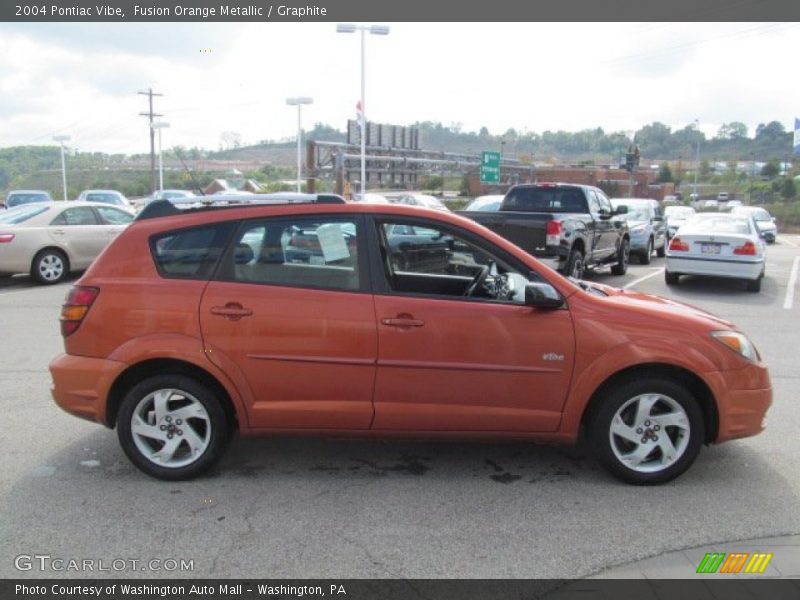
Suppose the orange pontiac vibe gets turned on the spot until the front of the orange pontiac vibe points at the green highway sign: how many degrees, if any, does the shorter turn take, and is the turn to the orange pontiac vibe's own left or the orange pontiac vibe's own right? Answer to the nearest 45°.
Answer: approximately 90° to the orange pontiac vibe's own left

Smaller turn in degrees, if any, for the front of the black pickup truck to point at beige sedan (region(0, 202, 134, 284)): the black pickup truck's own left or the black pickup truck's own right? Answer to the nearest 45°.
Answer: approximately 135° to the black pickup truck's own left

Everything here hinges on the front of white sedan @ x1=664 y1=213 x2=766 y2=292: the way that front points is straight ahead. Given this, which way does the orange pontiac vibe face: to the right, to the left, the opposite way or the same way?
to the right

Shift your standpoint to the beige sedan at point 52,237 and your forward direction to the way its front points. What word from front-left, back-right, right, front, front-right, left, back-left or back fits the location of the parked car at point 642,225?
front-right

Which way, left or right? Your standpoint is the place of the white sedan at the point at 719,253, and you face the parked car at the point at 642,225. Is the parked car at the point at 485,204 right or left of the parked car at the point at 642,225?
left

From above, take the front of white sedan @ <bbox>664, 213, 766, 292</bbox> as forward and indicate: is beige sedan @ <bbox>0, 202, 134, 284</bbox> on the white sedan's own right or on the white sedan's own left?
on the white sedan's own left

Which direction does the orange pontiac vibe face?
to the viewer's right

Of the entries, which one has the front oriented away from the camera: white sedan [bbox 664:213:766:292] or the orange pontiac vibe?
the white sedan

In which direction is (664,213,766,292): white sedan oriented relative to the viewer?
away from the camera

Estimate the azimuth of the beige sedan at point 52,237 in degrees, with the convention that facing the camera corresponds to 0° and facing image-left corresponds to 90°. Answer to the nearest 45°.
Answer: approximately 225°

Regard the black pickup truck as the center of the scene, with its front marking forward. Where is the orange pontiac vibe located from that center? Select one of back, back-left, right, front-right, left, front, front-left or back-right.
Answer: back-right

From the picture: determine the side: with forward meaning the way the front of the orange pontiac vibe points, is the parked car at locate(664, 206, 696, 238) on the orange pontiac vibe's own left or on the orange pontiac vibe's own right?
on the orange pontiac vibe's own left

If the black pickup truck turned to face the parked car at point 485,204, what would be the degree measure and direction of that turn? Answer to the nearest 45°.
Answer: approximately 45° to its left

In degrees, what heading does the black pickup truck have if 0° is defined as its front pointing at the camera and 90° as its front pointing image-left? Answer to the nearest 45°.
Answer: approximately 225°

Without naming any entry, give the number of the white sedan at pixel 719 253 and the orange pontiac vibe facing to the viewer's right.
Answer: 1
